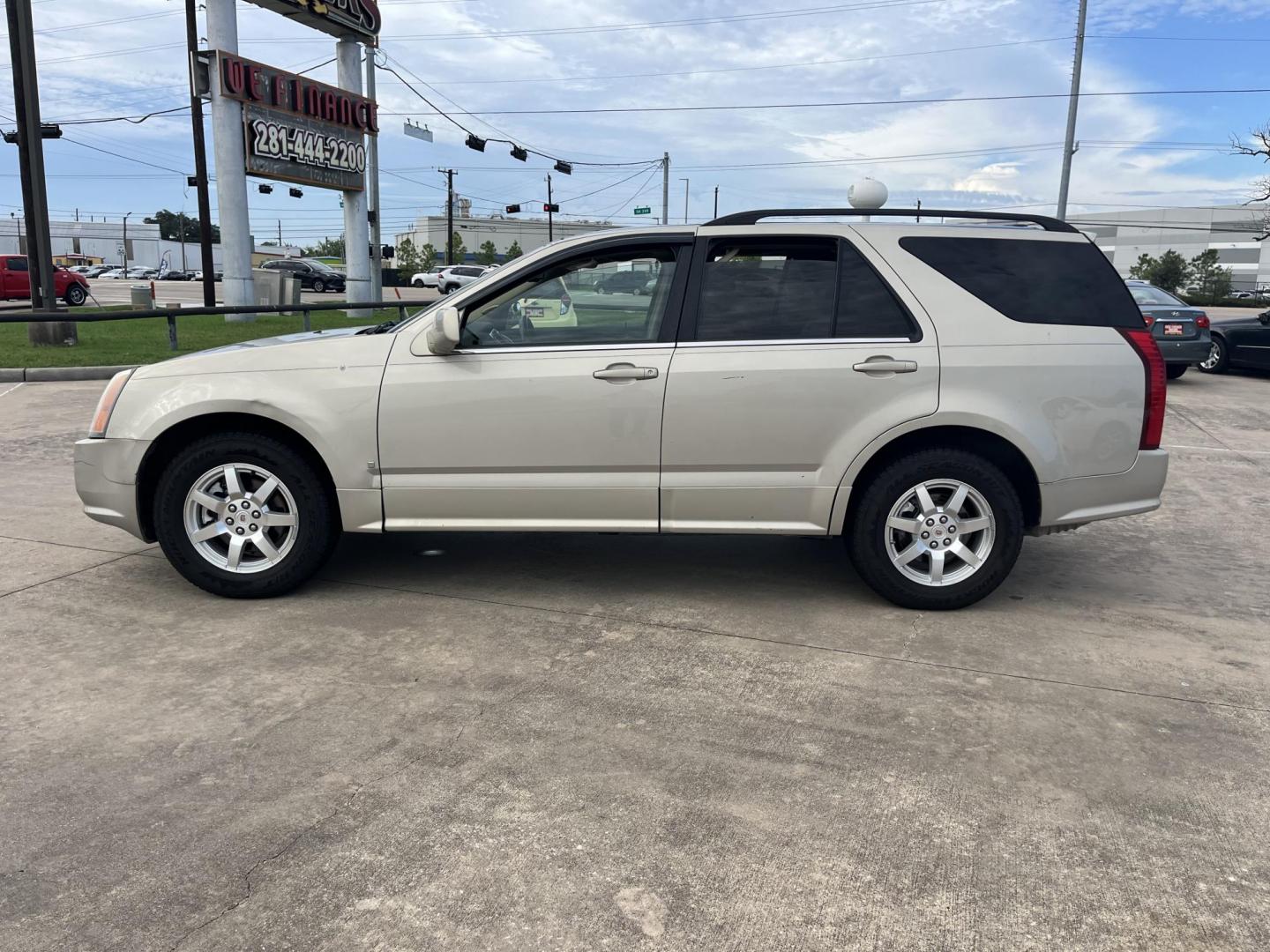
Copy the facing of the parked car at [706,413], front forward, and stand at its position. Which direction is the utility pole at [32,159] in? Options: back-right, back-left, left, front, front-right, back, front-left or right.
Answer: front-right

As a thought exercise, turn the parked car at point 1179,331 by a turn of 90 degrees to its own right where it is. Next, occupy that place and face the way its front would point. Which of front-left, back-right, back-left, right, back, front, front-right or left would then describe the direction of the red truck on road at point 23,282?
back-left

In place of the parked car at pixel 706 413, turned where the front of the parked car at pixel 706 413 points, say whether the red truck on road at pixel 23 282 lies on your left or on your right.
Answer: on your right

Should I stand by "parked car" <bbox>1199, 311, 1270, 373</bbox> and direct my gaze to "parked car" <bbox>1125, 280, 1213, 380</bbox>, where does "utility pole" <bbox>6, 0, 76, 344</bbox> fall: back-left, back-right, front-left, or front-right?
front-right

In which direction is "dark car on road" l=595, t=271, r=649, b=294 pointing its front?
to the viewer's left

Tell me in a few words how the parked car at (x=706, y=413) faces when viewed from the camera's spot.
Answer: facing to the left of the viewer

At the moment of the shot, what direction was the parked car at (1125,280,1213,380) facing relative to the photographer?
facing away from the viewer and to the left of the viewer

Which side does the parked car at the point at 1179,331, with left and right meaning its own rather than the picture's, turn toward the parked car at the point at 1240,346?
right

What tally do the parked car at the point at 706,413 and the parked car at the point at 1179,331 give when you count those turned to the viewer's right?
0

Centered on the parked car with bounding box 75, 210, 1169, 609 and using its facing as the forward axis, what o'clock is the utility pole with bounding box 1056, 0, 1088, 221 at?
The utility pole is roughly at 4 o'clock from the parked car.

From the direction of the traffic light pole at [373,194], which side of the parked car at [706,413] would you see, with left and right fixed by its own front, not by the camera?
right

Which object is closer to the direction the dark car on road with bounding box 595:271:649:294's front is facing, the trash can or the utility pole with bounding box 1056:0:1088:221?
the trash can

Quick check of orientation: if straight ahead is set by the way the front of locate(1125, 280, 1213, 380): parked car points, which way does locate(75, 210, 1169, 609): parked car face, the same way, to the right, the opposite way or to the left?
to the left

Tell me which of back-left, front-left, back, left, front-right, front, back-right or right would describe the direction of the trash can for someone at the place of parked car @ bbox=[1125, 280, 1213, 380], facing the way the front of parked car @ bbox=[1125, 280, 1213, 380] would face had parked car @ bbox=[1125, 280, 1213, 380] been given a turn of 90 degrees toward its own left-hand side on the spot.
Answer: front-right
